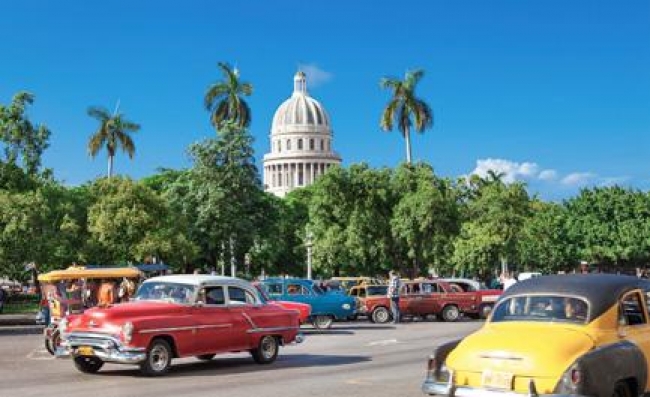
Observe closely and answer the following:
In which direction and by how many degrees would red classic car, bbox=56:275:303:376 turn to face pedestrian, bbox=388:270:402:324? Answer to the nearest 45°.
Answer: approximately 180°

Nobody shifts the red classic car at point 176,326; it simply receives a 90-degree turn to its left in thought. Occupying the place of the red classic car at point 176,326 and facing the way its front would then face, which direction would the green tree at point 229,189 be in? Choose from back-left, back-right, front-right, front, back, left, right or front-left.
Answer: back-left

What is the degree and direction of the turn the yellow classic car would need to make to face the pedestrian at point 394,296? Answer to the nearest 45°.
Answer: approximately 45° to its left

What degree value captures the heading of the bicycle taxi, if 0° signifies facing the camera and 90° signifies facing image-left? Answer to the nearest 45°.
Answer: approximately 45°

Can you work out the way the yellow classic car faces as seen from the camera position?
facing away from the viewer and to the right of the viewer

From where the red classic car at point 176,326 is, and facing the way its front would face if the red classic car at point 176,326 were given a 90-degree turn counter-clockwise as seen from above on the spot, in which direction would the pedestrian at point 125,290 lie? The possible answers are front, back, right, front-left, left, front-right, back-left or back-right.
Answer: back-left

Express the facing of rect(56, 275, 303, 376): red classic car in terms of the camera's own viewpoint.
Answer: facing the viewer and to the left of the viewer

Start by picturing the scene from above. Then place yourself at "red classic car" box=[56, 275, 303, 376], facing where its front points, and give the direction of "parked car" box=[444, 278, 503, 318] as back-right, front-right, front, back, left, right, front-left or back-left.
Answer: back
